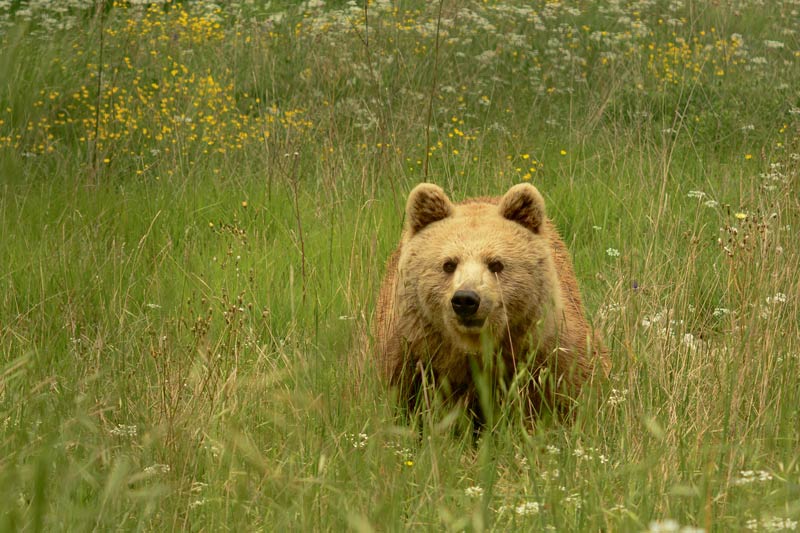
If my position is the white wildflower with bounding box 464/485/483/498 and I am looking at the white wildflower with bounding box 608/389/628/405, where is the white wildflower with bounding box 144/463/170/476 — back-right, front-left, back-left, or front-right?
back-left

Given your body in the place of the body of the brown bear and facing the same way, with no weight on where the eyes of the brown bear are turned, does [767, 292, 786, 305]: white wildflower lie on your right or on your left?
on your left

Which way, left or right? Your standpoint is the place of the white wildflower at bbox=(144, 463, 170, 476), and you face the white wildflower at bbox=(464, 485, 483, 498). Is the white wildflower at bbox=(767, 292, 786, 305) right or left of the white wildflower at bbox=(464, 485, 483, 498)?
left

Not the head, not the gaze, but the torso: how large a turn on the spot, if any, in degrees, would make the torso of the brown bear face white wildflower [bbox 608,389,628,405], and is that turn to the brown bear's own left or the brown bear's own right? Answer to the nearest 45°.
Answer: approximately 45° to the brown bear's own left

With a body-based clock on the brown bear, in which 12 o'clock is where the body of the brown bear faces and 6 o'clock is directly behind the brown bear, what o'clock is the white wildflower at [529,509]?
The white wildflower is roughly at 12 o'clock from the brown bear.

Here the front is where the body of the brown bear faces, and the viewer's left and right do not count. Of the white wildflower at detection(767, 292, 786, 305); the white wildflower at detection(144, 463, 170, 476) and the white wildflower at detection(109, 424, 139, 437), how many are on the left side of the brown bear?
1

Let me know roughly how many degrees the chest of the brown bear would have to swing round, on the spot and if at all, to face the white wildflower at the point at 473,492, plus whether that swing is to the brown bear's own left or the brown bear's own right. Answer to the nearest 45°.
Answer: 0° — it already faces it

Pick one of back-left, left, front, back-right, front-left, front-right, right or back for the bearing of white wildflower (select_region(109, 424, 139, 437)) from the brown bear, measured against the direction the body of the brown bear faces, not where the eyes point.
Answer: front-right
